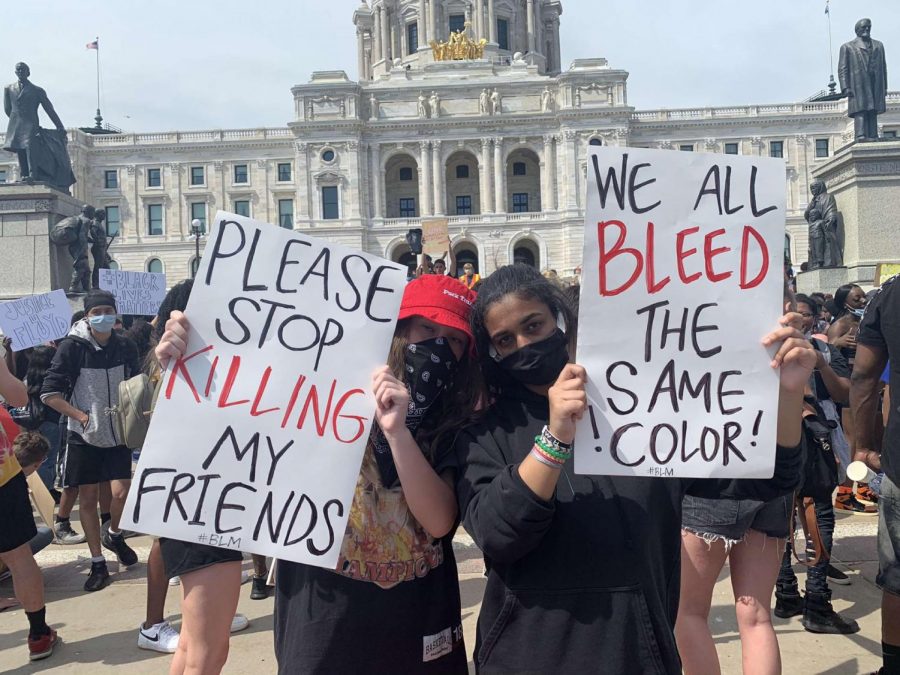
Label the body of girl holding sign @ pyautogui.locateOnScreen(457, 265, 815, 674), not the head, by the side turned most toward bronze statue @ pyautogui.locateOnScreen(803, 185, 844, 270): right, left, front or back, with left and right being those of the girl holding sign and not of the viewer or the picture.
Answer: back

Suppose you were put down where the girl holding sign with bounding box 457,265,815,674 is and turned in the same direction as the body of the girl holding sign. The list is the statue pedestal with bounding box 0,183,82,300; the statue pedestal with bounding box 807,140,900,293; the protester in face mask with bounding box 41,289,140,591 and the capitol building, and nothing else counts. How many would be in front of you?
0

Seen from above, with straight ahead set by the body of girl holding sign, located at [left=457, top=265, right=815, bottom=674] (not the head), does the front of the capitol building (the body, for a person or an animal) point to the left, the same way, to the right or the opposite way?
the same way

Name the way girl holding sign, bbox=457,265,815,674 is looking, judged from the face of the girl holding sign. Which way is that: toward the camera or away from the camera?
toward the camera

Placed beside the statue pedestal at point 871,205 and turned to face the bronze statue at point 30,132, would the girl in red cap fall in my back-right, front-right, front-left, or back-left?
front-left

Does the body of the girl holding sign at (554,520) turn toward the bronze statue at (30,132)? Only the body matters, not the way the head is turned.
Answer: no

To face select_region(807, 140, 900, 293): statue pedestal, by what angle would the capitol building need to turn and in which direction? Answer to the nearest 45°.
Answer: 0° — it already faces it

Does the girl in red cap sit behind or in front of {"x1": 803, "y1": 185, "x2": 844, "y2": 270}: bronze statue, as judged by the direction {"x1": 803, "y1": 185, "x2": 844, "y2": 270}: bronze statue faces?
in front

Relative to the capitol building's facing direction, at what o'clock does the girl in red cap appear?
The girl in red cap is roughly at 12 o'clock from the capitol building.

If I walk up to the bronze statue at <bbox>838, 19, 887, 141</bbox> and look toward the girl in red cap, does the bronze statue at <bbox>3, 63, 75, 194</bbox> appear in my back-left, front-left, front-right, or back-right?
front-right

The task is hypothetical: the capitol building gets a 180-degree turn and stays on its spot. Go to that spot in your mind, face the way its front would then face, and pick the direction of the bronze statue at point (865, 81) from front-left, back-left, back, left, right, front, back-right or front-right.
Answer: back

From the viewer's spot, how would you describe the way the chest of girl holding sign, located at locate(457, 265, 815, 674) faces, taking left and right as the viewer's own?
facing the viewer

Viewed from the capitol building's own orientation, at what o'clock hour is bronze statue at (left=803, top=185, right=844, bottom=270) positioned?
The bronze statue is roughly at 12 o'clock from the capitol building.

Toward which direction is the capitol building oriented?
toward the camera

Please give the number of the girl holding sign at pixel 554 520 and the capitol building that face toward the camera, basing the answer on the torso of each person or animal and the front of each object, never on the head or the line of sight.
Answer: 2

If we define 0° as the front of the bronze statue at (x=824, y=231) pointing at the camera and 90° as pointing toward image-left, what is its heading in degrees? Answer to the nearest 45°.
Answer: approximately 45°
